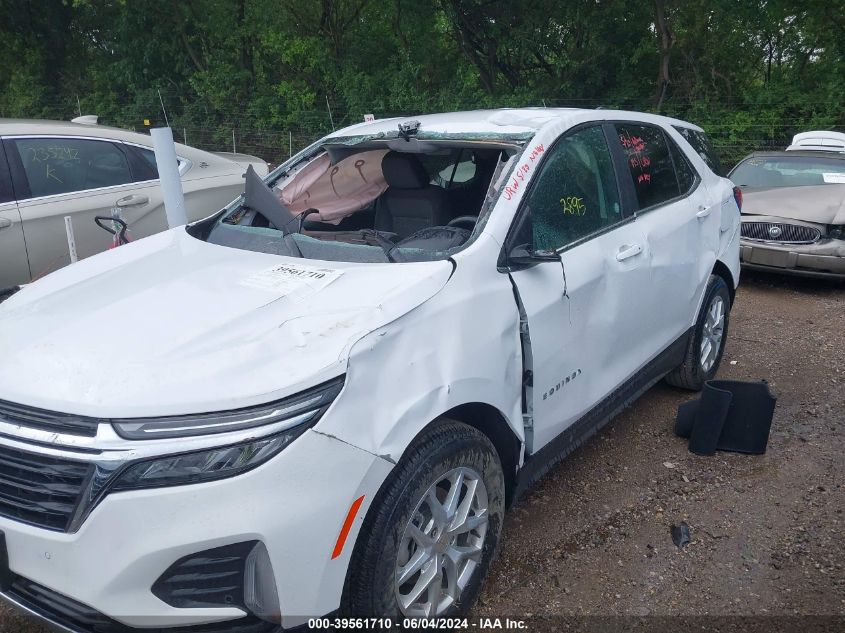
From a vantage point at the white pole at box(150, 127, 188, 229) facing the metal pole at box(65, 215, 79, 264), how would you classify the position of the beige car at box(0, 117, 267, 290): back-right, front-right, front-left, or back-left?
front-right

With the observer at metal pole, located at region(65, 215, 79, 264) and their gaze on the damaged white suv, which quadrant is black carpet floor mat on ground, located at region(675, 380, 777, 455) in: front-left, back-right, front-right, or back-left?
front-left

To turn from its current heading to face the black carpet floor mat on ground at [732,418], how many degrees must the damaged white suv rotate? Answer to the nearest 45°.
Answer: approximately 180°

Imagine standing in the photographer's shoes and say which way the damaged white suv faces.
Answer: facing the viewer and to the left of the viewer

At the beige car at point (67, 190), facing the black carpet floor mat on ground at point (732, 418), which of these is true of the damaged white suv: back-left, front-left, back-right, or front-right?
front-right

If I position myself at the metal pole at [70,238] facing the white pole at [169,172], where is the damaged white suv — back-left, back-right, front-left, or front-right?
front-right

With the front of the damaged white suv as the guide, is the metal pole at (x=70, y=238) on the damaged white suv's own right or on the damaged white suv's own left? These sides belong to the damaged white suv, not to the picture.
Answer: on the damaged white suv's own right

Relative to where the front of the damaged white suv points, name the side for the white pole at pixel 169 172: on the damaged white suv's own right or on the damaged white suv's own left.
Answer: on the damaged white suv's own right
